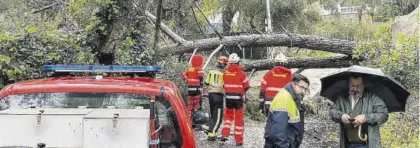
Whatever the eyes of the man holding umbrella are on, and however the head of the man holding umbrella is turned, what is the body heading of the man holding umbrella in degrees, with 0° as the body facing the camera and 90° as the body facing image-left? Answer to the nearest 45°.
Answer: approximately 0°

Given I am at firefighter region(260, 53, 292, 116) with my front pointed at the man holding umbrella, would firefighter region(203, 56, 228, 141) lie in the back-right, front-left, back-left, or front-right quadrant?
back-right

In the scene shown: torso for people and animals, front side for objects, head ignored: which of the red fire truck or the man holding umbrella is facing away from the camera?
the red fire truck

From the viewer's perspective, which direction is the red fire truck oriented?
away from the camera

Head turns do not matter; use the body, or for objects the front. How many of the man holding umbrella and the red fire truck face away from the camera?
1

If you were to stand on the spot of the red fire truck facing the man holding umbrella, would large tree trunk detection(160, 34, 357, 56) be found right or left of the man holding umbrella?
left
